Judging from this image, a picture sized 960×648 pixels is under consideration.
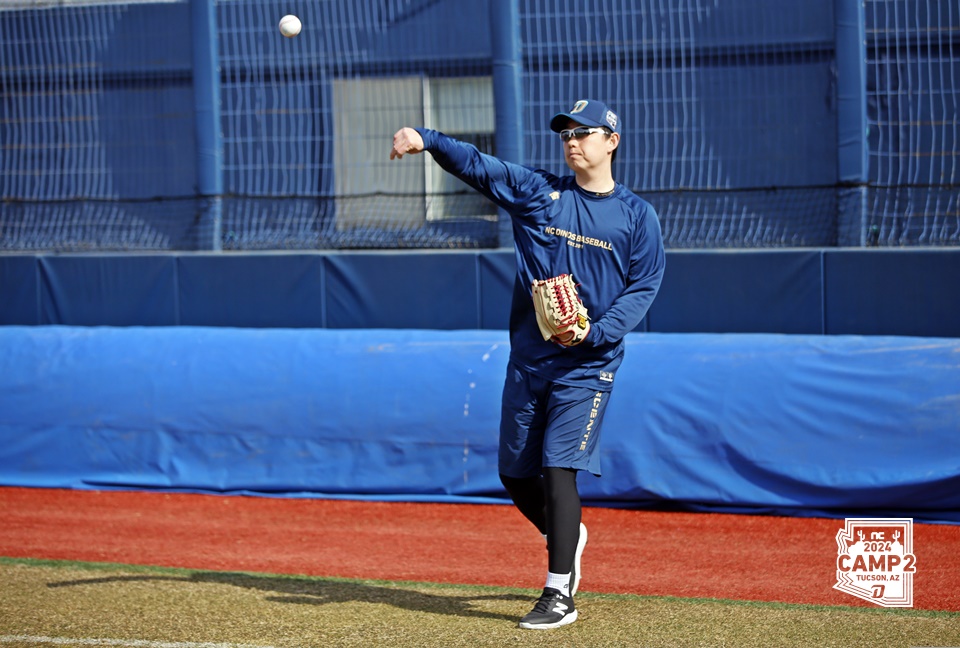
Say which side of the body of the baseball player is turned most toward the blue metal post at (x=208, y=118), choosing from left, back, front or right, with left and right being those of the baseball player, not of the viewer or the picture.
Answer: right

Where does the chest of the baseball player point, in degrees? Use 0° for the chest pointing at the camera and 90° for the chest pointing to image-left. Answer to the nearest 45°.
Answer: approximately 45°

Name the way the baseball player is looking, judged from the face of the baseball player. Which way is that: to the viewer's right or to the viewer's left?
to the viewer's left

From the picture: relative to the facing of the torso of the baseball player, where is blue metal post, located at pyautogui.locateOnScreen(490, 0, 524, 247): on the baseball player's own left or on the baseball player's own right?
on the baseball player's own right

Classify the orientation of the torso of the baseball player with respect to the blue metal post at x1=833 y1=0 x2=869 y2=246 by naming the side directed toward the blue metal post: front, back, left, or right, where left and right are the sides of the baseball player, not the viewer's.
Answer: back

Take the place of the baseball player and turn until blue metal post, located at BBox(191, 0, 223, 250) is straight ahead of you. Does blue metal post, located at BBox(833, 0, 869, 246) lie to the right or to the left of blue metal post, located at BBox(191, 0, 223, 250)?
right
